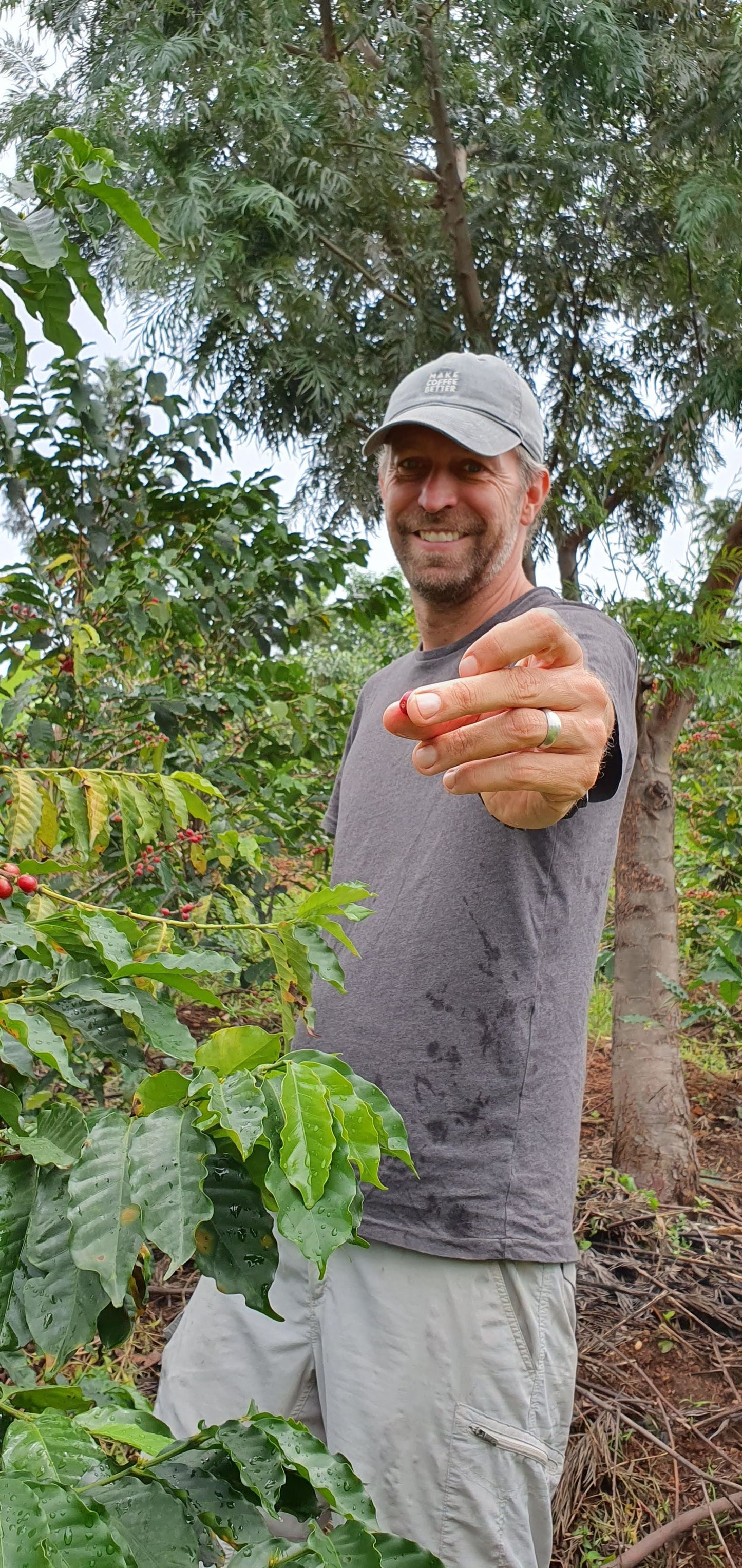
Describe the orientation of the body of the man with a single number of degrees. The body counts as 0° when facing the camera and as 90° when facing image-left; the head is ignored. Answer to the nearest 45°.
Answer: approximately 45°

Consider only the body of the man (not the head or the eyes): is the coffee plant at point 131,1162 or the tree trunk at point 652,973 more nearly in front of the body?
the coffee plant
